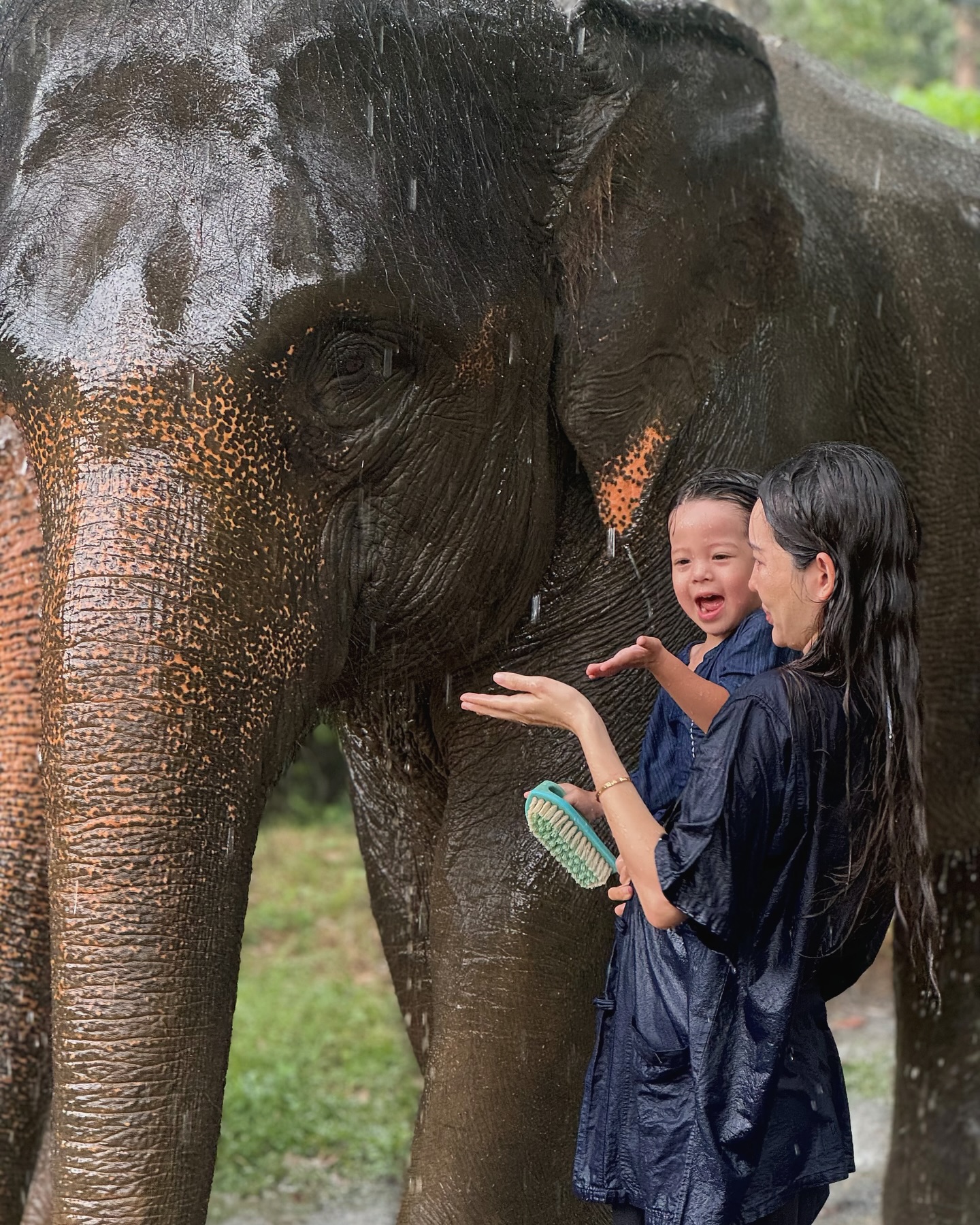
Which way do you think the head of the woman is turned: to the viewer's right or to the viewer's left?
to the viewer's left

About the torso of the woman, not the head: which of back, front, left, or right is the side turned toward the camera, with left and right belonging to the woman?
left
